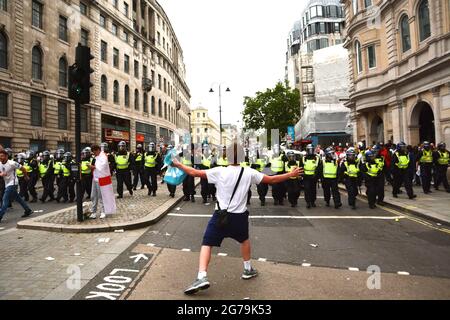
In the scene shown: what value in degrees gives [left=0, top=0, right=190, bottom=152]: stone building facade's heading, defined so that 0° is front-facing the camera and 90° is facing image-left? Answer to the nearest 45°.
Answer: approximately 315°

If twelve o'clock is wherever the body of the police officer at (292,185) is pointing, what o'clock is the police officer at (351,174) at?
the police officer at (351,174) is roughly at 9 o'clock from the police officer at (292,185).

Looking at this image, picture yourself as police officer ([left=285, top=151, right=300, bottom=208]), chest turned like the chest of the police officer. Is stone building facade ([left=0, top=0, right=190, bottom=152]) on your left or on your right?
on your right

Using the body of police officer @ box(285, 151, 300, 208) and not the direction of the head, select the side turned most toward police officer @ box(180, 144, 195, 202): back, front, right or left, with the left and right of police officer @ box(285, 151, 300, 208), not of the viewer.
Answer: right

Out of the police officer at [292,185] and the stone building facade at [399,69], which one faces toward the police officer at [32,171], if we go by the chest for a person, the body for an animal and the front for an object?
the stone building facade

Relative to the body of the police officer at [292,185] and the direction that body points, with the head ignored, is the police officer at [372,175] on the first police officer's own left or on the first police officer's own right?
on the first police officer's own left

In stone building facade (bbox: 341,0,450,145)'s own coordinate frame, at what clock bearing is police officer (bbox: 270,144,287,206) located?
The police officer is roughly at 11 o'clock from the stone building facade.

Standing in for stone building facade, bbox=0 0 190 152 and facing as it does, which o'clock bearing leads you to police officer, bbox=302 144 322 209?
The police officer is roughly at 1 o'clock from the stone building facade.

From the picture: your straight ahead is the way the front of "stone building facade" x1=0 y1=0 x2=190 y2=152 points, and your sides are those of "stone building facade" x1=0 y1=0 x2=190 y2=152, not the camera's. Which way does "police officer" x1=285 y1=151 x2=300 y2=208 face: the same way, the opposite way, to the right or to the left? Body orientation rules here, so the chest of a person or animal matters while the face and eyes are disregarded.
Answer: to the right

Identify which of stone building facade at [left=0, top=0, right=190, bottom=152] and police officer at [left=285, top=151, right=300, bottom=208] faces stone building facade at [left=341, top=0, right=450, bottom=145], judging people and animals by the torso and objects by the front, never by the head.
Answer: stone building facade at [left=0, top=0, right=190, bottom=152]
